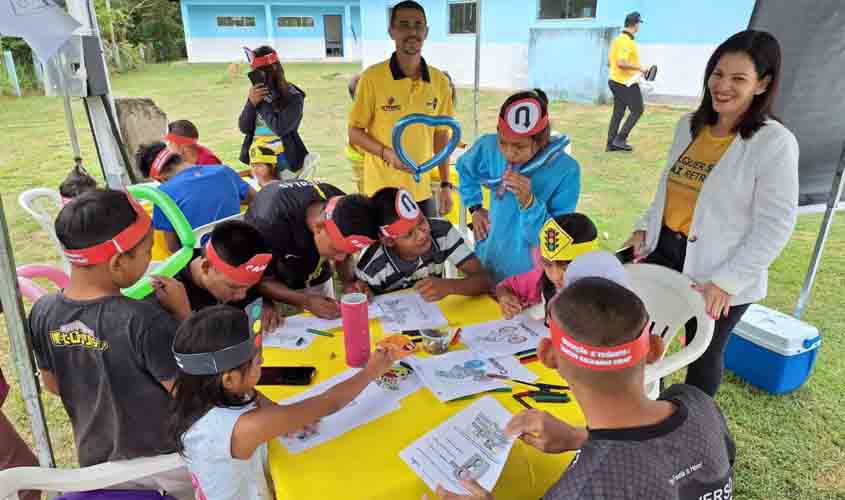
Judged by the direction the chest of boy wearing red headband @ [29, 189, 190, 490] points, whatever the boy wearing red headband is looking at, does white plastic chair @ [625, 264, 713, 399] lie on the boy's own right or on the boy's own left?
on the boy's own right

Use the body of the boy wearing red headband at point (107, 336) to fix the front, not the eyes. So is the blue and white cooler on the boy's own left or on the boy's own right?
on the boy's own right

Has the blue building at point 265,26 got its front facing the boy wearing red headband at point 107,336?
yes

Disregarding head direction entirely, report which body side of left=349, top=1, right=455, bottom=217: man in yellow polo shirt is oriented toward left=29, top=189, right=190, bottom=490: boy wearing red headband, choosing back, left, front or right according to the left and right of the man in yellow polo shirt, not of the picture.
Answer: front

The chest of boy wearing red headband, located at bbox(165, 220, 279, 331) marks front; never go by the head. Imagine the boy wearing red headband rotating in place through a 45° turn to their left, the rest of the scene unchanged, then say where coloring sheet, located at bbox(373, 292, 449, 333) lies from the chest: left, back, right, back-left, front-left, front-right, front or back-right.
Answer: front

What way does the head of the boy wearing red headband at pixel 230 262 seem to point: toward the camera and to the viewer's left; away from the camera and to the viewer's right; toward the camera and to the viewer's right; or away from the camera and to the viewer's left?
toward the camera and to the viewer's right

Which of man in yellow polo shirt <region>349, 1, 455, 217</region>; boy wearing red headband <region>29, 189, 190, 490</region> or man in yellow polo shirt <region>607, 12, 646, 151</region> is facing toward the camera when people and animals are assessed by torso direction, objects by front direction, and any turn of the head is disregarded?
man in yellow polo shirt <region>349, 1, 455, 217</region>

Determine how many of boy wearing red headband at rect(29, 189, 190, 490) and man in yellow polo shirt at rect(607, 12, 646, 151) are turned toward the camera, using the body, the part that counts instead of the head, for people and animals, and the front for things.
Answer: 0

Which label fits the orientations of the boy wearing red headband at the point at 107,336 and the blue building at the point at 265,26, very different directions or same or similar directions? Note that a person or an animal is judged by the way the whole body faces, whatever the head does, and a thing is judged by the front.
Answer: very different directions

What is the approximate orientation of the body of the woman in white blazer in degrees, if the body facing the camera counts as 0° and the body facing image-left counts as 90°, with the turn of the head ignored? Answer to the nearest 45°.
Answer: approximately 45°

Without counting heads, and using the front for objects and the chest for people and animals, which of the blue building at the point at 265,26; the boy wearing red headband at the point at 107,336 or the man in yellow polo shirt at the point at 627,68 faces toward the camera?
the blue building
